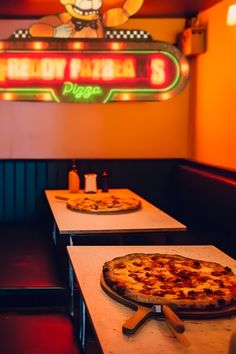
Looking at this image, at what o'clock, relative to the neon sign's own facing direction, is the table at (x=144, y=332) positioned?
The table is roughly at 12 o'clock from the neon sign.

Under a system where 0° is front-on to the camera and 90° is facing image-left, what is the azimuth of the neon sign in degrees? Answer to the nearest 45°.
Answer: approximately 0°

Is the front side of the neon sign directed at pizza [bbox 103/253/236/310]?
yes

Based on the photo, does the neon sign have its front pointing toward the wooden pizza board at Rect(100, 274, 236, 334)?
yes

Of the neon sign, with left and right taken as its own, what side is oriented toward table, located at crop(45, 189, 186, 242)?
front
